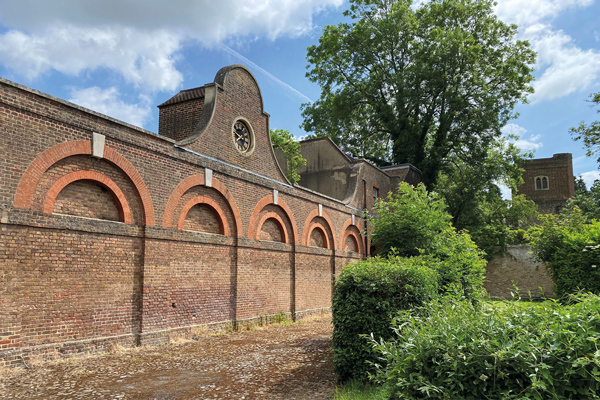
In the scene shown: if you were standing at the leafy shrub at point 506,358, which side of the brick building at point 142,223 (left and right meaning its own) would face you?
front

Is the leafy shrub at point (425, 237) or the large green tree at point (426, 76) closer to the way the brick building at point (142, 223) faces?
the leafy shrub

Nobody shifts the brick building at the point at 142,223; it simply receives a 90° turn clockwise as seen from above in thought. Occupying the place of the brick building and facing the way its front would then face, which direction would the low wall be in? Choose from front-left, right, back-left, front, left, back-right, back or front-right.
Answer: back

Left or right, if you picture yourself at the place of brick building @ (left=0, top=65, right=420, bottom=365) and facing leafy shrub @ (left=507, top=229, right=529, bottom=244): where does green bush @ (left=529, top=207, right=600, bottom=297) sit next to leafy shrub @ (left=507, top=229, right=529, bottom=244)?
right

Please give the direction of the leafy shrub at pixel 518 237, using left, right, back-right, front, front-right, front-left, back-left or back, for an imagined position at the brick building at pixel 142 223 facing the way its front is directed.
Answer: left

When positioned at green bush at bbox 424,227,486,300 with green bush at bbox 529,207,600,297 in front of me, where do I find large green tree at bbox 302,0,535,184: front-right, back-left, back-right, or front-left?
front-left

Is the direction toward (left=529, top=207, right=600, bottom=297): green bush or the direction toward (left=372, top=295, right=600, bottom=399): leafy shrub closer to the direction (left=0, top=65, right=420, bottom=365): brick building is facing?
the leafy shrub

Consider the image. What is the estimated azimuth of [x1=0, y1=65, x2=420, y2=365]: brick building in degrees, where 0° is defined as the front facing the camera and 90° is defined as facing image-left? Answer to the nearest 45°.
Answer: approximately 315°

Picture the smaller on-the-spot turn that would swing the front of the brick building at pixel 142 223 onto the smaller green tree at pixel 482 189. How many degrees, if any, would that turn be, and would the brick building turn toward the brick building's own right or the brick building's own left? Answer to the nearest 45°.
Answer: approximately 90° to the brick building's own left

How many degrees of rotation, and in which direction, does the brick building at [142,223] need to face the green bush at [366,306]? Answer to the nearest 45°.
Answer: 0° — it already faces it
